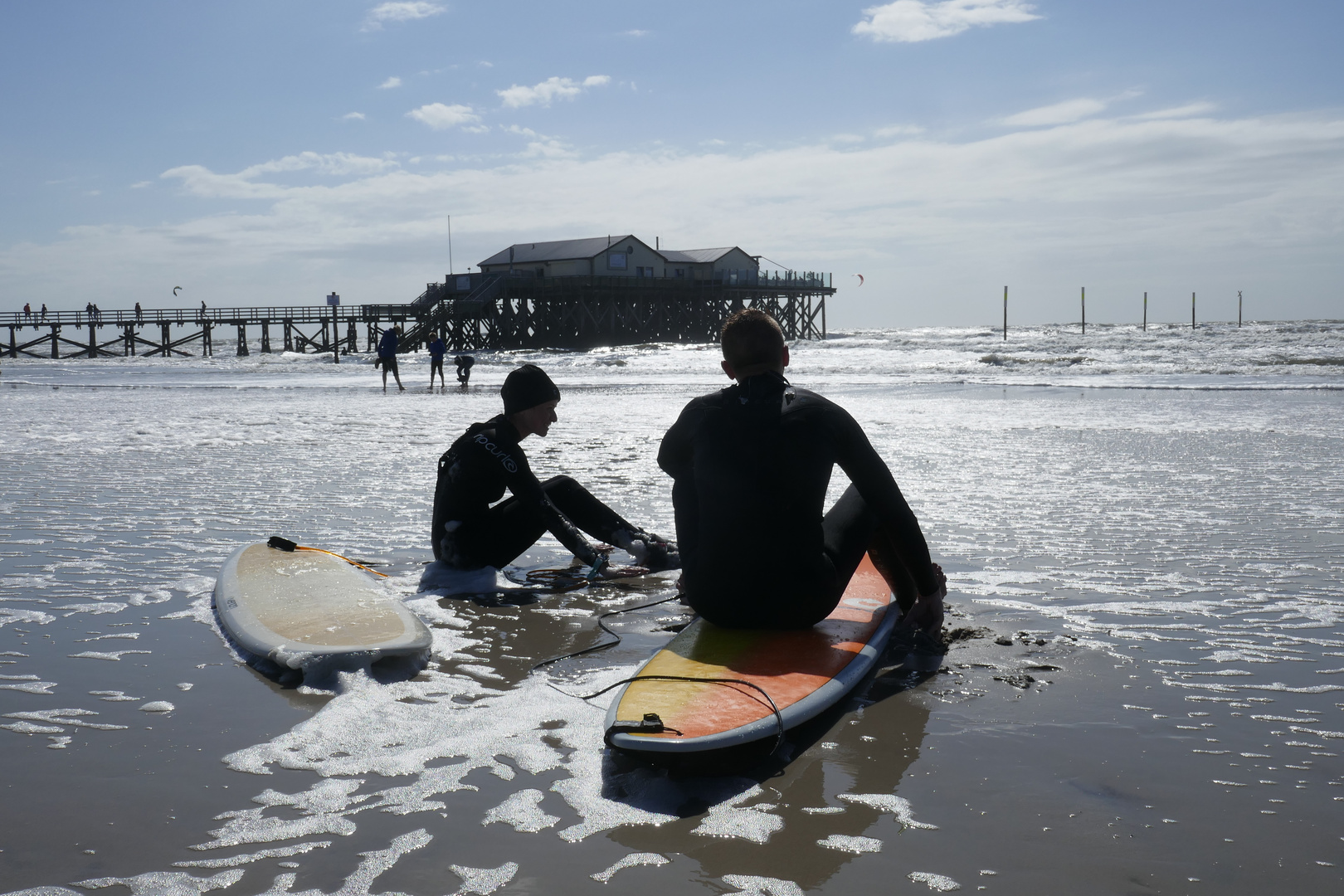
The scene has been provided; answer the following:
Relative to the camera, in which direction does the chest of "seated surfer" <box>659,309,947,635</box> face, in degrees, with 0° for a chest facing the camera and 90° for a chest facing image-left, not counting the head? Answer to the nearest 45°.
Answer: approximately 180°

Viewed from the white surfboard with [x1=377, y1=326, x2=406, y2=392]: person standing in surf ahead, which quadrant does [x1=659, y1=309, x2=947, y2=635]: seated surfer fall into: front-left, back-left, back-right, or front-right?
back-right

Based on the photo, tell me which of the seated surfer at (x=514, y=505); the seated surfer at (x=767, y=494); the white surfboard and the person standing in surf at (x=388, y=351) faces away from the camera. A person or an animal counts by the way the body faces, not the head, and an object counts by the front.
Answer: the seated surfer at (x=767, y=494)

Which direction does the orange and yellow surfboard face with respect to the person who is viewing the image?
facing away from the viewer and to the right of the viewer

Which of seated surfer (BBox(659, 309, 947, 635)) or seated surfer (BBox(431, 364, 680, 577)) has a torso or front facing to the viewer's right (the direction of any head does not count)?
seated surfer (BBox(431, 364, 680, 577))

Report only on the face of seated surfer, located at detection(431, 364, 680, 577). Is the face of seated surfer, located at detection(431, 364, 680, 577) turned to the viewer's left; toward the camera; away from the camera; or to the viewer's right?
to the viewer's right

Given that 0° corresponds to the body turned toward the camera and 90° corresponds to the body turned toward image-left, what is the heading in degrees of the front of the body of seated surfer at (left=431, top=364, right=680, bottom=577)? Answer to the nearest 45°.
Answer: approximately 270°

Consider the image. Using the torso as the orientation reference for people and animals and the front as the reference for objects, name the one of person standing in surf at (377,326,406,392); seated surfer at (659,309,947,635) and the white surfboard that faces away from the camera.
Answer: the seated surfer

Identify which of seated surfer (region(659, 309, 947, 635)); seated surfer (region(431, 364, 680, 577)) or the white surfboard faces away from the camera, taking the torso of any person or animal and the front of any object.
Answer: seated surfer (region(659, 309, 947, 635))

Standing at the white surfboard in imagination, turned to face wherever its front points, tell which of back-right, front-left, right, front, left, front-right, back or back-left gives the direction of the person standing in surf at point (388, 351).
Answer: back-left

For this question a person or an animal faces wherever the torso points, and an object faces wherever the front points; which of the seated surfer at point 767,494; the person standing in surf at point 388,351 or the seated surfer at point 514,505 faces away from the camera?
the seated surfer at point 767,494

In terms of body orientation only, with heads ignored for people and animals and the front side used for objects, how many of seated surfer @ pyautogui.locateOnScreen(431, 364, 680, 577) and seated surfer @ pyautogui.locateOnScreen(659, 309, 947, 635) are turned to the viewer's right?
1
